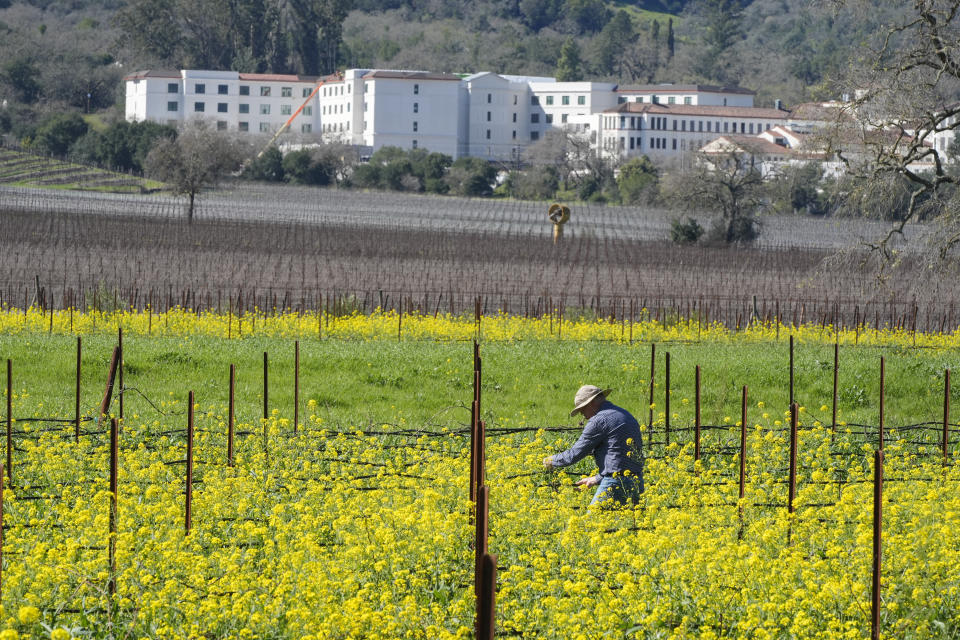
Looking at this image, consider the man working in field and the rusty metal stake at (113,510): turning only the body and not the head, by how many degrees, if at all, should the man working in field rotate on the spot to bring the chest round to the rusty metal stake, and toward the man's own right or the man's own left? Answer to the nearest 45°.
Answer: approximately 45° to the man's own left

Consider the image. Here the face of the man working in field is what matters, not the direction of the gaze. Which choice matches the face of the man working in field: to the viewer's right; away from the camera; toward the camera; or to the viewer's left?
to the viewer's left

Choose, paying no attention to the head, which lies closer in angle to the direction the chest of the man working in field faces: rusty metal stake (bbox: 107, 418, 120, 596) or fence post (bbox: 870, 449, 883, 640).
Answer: the rusty metal stake

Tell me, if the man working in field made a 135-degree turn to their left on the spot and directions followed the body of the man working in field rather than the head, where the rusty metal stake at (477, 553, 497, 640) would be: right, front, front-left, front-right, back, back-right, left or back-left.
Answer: front-right

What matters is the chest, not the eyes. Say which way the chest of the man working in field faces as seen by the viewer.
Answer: to the viewer's left
